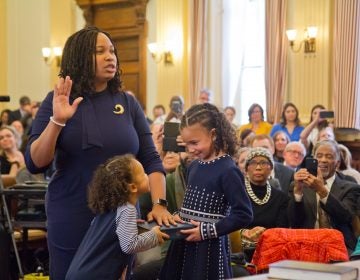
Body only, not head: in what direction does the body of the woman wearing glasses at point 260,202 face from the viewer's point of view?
toward the camera

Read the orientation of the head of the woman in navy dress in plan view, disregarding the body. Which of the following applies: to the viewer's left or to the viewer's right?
to the viewer's right

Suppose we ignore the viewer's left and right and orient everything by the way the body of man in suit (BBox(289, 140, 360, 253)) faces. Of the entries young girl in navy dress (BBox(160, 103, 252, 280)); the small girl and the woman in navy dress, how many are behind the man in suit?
0

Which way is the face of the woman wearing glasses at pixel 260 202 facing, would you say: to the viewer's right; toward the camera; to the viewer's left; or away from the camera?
toward the camera

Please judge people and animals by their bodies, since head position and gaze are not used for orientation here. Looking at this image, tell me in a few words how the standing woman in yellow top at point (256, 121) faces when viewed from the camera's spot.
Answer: facing the viewer

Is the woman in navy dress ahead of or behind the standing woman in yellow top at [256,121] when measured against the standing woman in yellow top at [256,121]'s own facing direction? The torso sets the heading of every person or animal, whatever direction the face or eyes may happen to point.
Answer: ahead

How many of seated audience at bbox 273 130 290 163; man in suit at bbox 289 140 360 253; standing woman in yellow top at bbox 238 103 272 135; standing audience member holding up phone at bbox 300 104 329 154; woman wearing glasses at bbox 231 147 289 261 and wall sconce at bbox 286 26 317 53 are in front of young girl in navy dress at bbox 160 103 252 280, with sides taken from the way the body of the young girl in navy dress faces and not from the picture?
0

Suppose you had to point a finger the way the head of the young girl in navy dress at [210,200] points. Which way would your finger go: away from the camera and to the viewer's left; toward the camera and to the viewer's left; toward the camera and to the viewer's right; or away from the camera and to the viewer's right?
toward the camera and to the viewer's left

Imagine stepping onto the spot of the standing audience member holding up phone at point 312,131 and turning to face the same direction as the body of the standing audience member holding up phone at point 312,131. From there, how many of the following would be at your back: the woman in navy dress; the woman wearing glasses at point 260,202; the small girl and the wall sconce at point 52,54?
1

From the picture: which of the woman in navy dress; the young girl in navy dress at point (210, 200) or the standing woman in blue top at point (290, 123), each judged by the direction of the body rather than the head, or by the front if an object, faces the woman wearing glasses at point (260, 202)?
the standing woman in blue top

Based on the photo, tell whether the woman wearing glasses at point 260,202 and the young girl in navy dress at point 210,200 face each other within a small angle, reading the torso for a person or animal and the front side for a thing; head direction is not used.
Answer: no

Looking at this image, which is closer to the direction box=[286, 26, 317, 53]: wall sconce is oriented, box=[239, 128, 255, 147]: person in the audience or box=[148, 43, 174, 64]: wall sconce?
the person in the audience

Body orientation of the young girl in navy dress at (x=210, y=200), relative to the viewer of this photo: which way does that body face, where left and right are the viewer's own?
facing the viewer and to the left of the viewer

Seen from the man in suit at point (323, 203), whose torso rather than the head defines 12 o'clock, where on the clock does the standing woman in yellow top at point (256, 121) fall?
The standing woman in yellow top is roughly at 4 o'clock from the man in suit.

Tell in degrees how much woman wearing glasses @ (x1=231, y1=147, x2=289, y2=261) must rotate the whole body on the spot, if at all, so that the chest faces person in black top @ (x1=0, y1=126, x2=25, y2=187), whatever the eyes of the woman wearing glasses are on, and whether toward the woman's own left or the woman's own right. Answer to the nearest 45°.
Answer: approximately 135° to the woman's own right

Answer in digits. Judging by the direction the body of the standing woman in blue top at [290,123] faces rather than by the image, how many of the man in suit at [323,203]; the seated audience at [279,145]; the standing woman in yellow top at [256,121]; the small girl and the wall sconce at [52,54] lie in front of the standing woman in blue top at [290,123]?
3

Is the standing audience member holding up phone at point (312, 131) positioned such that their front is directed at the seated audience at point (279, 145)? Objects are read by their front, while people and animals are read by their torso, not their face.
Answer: no

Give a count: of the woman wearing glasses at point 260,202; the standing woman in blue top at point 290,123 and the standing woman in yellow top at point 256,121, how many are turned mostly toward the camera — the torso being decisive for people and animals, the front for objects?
3
